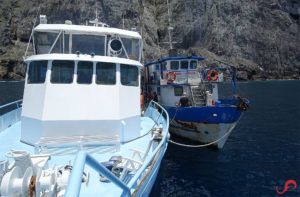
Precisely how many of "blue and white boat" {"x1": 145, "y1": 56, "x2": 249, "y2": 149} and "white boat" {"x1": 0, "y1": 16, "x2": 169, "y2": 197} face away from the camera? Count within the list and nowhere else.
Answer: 0

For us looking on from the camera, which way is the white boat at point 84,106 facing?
facing the viewer

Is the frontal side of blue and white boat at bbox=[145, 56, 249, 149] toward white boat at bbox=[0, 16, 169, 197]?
no

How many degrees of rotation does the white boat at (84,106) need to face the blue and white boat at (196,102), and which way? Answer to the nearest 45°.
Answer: approximately 135° to its left

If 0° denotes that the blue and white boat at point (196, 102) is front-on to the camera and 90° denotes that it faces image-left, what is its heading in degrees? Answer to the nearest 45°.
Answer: approximately 315°
